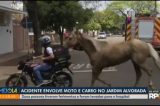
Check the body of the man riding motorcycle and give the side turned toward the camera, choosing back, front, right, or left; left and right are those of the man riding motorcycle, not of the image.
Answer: left

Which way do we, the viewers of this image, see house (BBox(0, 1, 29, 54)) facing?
facing the viewer and to the right of the viewer

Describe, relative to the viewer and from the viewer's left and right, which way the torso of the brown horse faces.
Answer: facing to the left of the viewer

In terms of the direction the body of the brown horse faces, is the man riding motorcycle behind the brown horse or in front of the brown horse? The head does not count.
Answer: in front

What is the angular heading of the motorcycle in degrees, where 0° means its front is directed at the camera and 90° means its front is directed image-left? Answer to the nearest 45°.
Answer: approximately 90°

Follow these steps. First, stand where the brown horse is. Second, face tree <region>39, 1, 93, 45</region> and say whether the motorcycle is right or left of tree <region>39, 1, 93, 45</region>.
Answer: left

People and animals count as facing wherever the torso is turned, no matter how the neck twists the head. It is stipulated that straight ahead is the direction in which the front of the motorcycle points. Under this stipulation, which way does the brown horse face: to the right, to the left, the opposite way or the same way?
the same way
